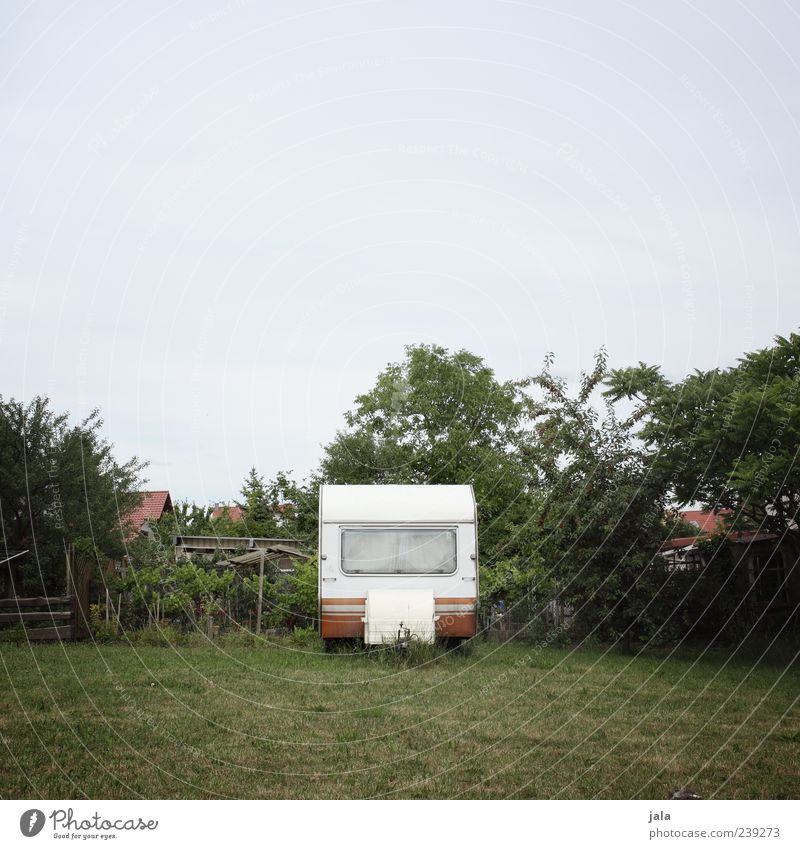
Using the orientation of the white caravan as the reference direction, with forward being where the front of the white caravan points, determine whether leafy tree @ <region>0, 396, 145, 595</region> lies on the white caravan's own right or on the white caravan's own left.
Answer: on the white caravan's own right

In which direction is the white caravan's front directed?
toward the camera

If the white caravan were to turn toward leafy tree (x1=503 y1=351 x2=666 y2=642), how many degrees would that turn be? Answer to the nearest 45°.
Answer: approximately 135° to its left

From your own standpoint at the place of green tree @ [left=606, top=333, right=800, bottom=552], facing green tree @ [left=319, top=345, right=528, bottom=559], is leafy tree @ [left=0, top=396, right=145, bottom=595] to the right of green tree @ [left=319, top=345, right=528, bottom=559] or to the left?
left

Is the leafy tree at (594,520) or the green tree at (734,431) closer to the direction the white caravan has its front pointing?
the green tree

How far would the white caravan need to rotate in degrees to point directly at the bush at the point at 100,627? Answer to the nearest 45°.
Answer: approximately 90° to its right

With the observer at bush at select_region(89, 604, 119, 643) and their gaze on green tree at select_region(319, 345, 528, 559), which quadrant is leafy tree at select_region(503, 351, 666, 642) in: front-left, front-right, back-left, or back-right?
front-right

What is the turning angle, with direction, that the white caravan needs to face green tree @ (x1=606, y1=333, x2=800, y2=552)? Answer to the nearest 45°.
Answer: approximately 90° to its left

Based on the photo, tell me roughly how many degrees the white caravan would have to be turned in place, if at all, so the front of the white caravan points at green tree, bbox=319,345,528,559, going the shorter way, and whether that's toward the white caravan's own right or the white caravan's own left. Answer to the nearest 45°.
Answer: approximately 180°
